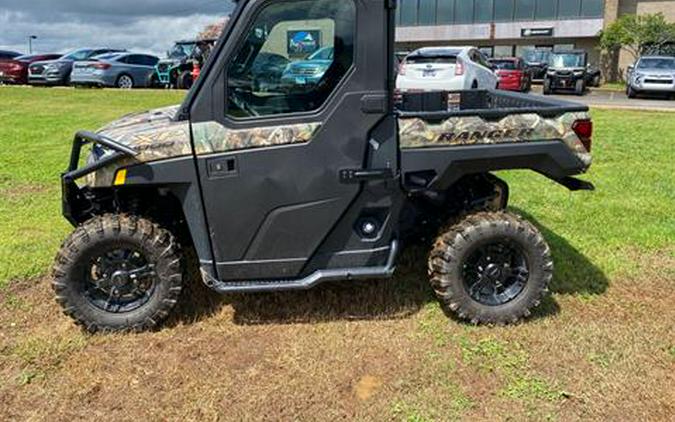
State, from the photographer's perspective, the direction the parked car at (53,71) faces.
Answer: facing the viewer and to the left of the viewer

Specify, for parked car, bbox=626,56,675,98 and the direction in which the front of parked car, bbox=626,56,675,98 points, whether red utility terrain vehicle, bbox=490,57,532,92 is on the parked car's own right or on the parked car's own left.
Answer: on the parked car's own right

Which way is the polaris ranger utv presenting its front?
to the viewer's left

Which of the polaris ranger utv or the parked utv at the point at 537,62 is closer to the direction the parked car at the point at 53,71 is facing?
the polaris ranger utv

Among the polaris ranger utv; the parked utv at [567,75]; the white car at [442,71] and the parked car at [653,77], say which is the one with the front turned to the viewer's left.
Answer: the polaris ranger utv

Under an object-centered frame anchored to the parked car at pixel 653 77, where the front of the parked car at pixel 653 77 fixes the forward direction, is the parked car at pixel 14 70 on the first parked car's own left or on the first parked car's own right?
on the first parked car's own right

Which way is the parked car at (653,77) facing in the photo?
toward the camera

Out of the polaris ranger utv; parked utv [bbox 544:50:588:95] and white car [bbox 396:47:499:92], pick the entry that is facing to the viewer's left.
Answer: the polaris ranger utv

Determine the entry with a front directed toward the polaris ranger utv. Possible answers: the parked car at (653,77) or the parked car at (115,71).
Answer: the parked car at (653,77)

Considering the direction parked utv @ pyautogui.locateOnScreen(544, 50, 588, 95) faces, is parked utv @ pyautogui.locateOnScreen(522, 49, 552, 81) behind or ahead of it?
behind

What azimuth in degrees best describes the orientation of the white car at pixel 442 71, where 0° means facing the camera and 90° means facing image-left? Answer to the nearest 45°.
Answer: approximately 225°

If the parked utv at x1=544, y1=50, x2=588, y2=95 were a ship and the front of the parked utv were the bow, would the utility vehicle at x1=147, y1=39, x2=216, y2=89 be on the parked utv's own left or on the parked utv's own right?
on the parked utv's own right

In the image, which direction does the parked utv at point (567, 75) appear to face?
toward the camera

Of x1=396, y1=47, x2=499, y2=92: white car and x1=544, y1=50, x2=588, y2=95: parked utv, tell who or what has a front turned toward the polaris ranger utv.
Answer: the parked utv
